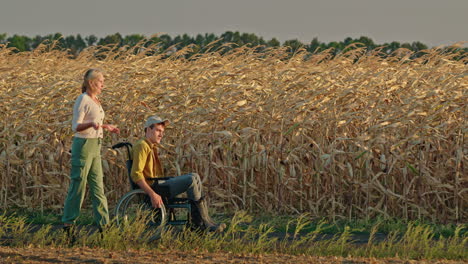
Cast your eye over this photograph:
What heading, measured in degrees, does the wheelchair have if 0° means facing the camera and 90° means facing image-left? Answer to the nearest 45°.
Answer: approximately 270°

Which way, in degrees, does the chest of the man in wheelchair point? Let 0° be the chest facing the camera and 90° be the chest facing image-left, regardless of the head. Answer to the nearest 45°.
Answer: approximately 270°

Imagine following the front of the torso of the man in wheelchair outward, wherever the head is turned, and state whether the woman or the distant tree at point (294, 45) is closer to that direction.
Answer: the distant tree

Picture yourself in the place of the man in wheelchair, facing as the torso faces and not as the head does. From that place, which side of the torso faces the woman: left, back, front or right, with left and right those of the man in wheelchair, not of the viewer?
back

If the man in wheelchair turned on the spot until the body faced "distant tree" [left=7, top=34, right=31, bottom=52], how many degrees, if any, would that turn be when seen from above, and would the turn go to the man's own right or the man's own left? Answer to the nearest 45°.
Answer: approximately 90° to the man's own left

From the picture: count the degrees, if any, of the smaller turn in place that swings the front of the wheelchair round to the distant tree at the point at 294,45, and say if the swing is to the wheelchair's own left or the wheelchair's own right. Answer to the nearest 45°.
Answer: approximately 45° to the wheelchair's own left

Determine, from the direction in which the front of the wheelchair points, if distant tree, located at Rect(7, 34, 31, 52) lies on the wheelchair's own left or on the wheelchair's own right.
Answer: on the wheelchair's own left
